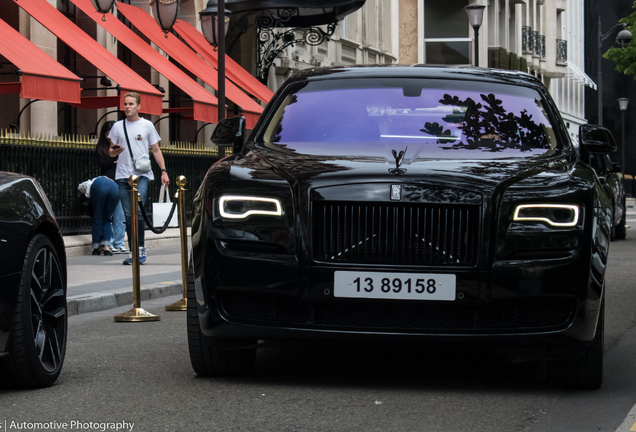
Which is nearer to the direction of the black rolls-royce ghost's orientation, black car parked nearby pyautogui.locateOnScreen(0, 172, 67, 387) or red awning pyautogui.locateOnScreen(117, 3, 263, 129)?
the black car parked nearby

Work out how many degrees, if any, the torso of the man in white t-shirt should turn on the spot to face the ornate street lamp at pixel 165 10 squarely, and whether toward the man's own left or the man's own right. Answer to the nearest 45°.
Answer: approximately 180°

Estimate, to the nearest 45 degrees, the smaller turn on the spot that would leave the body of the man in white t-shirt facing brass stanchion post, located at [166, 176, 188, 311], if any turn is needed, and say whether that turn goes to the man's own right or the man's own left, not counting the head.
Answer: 0° — they already face it

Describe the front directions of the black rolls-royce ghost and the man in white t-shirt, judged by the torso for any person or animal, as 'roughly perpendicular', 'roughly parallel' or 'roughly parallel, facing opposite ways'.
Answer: roughly parallel

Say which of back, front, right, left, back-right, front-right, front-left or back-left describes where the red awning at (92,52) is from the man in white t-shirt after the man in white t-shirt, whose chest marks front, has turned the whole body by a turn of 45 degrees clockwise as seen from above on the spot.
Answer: back-right

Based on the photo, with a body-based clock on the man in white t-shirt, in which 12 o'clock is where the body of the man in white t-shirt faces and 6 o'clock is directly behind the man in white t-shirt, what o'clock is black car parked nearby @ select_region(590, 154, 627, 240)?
The black car parked nearby is roughly at 8 o'clock from the man in white t-shirt.

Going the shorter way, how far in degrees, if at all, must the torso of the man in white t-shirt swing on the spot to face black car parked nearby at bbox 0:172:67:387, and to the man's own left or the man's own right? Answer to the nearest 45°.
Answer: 0° — they already face it

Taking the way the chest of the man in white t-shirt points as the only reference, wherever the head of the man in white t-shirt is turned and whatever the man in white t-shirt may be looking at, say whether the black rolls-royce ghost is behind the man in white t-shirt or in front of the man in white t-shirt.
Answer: in front

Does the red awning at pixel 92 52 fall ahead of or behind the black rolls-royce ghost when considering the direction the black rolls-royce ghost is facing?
behind

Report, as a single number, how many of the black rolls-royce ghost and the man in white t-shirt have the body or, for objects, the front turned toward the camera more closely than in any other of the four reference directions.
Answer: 2

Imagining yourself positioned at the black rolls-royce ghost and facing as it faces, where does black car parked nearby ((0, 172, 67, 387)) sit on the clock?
The black car parked nearby is roughly at 3 o'clock from the black rolls-royce ghost.

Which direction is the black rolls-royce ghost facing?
toward the camera

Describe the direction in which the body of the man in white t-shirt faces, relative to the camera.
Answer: toward the camera
